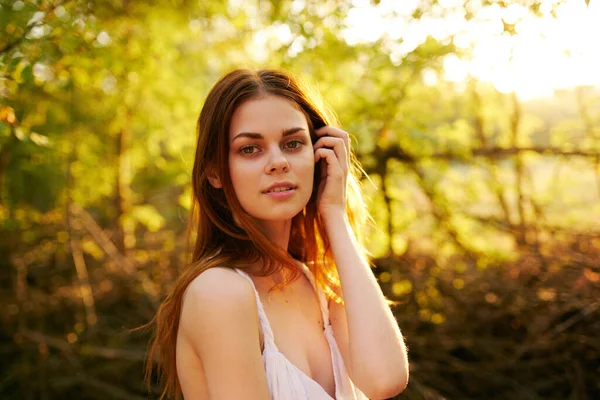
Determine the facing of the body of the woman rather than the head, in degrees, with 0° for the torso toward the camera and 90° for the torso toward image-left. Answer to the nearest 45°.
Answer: approximately 315°
